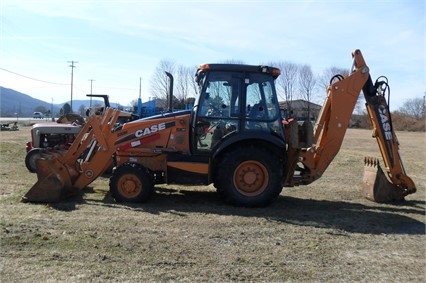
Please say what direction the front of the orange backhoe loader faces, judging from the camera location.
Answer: facing to the left of the viewer
